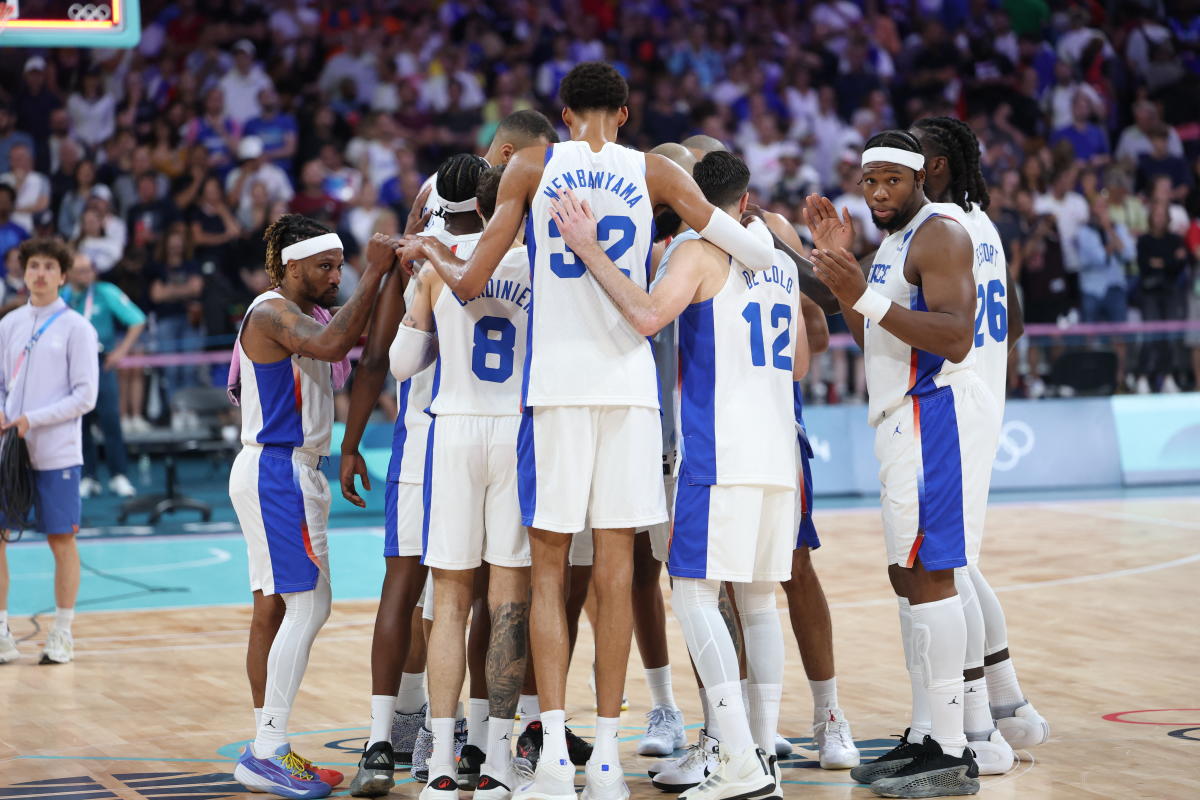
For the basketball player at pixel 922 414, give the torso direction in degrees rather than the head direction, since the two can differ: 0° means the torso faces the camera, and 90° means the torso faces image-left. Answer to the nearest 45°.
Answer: approximately 90°

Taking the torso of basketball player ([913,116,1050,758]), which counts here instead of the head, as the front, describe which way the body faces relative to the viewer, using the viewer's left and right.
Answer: facing away from the viewer and to the left of the viewer

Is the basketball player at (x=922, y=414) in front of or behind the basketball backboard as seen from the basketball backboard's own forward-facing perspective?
in front

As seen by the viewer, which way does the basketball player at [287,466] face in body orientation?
to the viewer's right

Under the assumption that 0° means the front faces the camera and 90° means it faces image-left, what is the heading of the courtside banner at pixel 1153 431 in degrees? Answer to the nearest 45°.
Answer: approximately 0°

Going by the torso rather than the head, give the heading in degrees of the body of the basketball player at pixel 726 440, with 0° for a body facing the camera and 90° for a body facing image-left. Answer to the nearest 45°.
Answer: approximately 135°

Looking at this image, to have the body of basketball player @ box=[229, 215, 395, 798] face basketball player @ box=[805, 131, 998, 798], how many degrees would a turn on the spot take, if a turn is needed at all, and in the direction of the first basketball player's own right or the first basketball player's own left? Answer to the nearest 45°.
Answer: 0° — they already face them

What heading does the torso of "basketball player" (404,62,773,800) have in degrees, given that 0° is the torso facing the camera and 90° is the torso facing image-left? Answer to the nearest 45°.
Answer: approximately 180°

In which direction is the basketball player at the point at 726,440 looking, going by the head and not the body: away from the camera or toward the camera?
away from the camera

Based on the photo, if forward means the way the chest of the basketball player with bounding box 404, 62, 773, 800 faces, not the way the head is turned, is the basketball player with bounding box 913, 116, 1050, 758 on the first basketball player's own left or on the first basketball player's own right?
on the first basketball player's own right

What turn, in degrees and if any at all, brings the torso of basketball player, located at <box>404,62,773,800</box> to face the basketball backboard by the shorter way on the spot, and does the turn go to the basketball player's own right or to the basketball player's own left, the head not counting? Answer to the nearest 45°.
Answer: approximately 45° to the basketball player's own left

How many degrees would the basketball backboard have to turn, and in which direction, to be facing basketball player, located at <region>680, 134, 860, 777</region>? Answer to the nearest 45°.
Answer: approximately 45° to its left

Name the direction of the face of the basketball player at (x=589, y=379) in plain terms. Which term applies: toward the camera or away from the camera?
away from the camera
